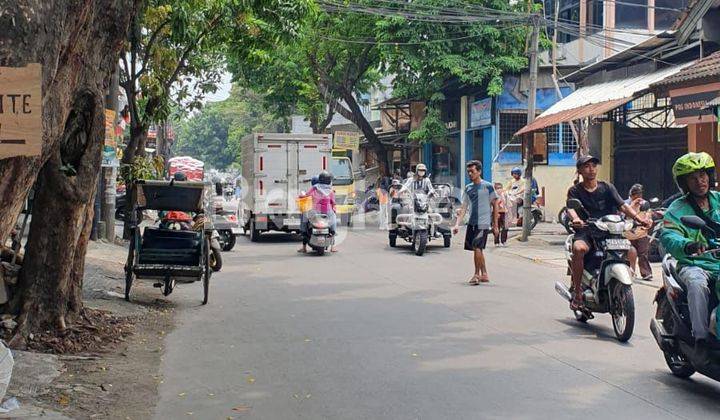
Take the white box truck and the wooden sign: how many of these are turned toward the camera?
1

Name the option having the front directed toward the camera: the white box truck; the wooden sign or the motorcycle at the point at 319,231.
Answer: the wooden sign

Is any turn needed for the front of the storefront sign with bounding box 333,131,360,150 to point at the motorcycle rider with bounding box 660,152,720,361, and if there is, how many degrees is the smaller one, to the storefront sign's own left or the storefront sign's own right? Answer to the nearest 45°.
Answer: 0° — it already faces them

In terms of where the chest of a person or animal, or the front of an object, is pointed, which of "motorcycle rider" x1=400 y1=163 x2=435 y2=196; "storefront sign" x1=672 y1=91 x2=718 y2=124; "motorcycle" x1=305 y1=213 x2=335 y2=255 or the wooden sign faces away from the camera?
the motorcycle

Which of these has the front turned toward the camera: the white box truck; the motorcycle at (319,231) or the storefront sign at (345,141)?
the storefront sign

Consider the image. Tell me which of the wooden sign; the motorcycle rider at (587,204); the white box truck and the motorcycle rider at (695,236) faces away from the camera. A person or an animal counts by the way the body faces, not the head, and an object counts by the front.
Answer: the white box truck

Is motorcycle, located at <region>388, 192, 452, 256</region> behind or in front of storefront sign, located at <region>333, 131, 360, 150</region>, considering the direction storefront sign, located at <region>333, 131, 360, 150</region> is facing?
in front

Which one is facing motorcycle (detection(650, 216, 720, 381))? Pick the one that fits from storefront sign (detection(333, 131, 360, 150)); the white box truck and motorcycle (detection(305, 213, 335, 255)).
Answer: the storefront sign

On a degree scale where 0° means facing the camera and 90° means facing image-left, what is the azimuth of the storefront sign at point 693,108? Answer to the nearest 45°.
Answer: approximately 45°

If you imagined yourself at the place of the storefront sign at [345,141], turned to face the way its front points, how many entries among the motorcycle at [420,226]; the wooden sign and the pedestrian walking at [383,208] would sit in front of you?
3

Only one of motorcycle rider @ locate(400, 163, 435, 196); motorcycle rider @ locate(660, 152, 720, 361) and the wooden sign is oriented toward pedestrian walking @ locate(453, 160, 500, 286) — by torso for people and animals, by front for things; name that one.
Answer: motorcycle rider @ locate(400, 163, 435, 196)

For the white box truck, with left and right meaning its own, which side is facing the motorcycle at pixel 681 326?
back

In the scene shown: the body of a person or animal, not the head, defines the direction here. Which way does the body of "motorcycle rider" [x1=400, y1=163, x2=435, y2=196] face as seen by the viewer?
toward the camera

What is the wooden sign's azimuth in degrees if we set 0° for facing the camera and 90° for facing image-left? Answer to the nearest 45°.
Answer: approximately 0°

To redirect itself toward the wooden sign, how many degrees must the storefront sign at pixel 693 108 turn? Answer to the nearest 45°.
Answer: approximately 45° to its left

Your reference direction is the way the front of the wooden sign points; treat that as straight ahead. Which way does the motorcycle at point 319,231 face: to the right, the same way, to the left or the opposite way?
the opposite way

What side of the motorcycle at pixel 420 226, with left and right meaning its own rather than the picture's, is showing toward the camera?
front

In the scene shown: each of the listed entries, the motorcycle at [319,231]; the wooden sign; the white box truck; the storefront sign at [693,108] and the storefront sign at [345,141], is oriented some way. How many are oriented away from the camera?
2
